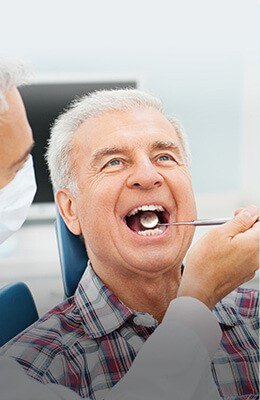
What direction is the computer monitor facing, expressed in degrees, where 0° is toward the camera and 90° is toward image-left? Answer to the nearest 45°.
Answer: approximately 0°

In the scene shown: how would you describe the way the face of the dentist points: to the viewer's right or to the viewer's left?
to the viewer's right
